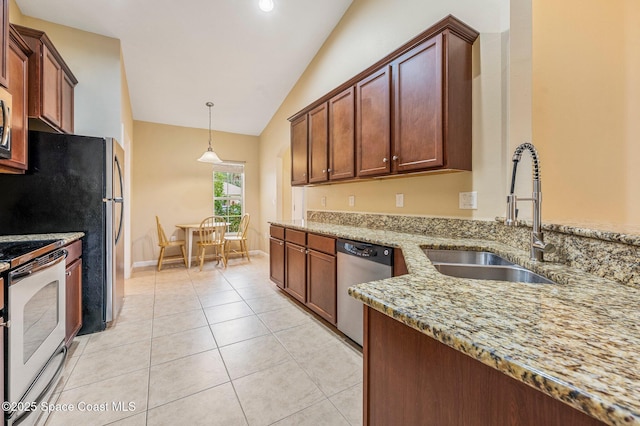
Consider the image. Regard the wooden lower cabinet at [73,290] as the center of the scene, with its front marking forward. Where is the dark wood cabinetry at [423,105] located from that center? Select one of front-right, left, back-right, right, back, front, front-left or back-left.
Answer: front-right

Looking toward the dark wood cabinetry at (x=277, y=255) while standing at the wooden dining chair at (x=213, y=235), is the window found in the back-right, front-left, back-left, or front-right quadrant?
back-left

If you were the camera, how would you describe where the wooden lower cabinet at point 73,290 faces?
facing to the right of the viewer

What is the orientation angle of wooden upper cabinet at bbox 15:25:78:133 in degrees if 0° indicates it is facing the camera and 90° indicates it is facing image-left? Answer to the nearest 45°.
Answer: approximately 315°

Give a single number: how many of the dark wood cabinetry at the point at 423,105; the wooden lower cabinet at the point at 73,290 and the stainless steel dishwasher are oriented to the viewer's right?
1

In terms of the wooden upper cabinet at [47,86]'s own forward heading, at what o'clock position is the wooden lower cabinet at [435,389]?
The wooden lower cabinet is roughly at 1 o'clock from the wooden upper cabinet.

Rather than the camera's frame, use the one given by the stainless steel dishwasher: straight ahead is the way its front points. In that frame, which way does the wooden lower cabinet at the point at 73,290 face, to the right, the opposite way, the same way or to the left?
the opposite way

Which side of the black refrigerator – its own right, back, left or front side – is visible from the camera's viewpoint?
right

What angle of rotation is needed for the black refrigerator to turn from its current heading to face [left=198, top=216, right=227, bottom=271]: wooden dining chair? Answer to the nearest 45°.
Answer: approximately 45° to its left

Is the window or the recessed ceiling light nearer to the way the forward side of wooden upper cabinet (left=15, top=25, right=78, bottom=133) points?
the recessed ceiling light

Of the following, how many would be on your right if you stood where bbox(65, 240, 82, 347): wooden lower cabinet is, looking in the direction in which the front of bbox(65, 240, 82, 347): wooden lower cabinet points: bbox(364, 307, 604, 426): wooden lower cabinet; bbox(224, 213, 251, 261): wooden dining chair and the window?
1

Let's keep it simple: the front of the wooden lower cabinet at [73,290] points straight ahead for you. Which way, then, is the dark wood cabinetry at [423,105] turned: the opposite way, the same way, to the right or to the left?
the opposite way

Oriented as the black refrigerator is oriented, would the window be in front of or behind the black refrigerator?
in front
